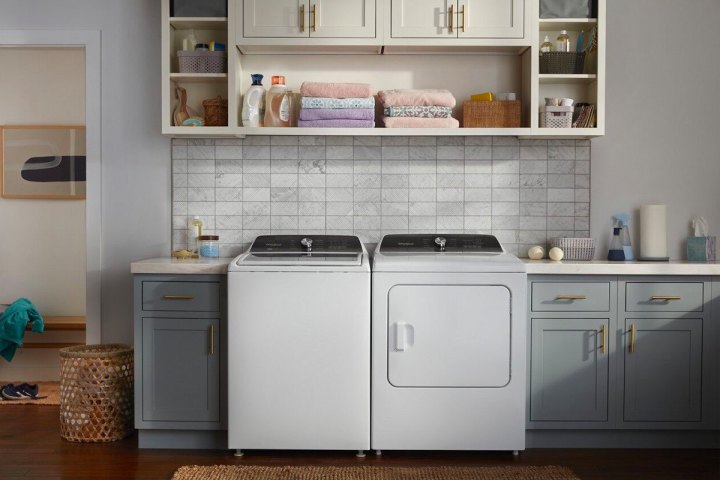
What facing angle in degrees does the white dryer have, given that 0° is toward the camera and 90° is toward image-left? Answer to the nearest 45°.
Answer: approximately 0°

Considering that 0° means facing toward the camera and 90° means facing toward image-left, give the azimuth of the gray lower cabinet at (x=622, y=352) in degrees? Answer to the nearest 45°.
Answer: approximately 0°
